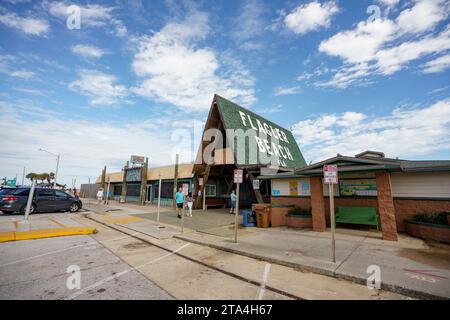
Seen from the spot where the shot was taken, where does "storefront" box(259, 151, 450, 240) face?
facing the viewer and to the left of the viewer

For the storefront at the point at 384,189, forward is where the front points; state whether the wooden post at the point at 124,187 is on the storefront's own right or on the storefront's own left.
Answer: on the storefront's own right

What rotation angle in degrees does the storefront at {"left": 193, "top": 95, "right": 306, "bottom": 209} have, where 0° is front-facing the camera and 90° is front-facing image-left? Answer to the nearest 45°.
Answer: approximately 45°

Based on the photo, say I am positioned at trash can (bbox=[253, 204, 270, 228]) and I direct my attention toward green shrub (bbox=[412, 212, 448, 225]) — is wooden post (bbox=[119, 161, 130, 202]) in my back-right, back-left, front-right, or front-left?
back-left

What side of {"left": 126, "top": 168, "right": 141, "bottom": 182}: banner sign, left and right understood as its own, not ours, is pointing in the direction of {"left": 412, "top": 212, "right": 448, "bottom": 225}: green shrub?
front

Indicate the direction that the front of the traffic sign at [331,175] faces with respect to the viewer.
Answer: facing the viewer

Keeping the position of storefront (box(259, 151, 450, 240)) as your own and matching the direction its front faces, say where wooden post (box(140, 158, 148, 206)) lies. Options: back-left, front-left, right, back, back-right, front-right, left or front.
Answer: front-right

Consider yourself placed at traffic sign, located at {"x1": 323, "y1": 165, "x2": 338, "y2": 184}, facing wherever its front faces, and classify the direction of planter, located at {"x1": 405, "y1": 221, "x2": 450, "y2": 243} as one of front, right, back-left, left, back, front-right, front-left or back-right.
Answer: back-left

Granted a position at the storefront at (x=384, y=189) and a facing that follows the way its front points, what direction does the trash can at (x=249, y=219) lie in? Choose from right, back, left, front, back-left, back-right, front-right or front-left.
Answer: front-right

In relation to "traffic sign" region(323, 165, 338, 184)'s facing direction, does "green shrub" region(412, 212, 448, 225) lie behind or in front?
behind

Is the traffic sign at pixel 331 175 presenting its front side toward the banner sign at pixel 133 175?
no

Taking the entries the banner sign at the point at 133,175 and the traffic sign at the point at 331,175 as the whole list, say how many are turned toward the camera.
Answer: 2

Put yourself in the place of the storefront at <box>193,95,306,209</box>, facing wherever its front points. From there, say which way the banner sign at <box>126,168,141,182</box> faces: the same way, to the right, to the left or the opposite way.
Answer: to the left

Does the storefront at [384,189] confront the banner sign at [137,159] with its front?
no

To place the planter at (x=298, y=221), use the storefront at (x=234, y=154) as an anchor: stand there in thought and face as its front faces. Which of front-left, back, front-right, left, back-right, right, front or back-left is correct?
left

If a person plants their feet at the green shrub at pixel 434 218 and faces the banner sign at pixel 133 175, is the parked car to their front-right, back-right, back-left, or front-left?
front-left

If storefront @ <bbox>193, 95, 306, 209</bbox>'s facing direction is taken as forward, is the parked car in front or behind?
in front
